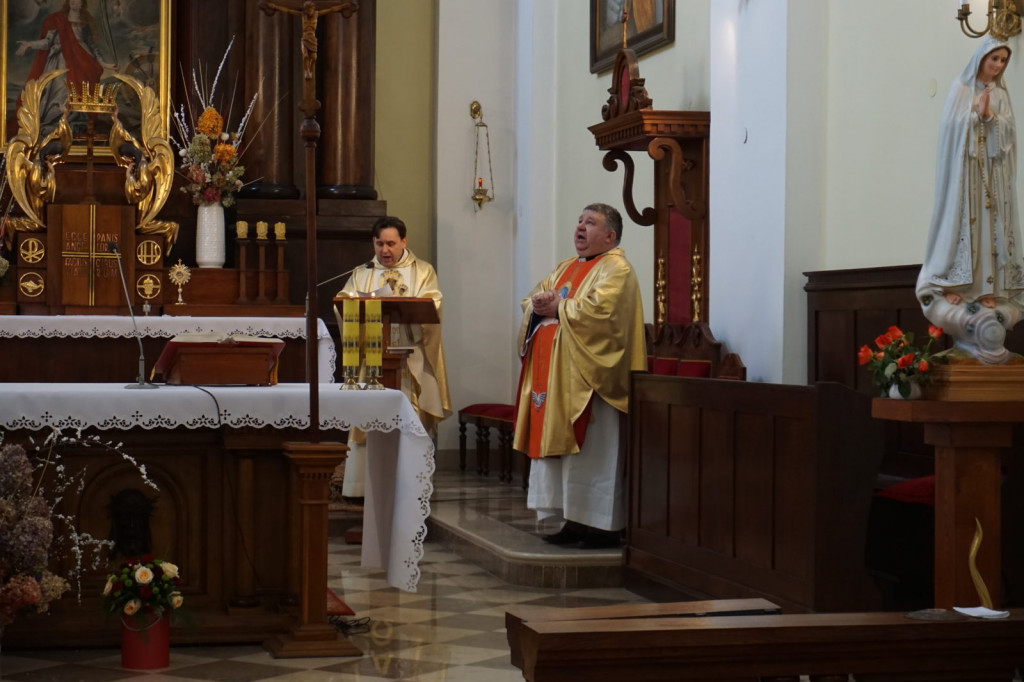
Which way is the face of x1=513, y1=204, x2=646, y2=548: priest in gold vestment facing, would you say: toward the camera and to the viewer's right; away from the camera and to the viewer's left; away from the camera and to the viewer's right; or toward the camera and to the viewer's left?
toward the camera and to the viewer's left

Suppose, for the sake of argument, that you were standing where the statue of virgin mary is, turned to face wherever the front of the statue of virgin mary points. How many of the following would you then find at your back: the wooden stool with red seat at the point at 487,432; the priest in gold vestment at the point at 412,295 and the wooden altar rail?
2

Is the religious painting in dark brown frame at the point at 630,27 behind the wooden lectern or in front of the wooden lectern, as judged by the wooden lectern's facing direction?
behind

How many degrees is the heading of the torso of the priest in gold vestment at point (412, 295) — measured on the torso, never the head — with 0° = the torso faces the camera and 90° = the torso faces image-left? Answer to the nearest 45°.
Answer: approximately 0°

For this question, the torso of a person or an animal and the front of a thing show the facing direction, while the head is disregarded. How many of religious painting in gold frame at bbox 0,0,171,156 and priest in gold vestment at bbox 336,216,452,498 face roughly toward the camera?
2

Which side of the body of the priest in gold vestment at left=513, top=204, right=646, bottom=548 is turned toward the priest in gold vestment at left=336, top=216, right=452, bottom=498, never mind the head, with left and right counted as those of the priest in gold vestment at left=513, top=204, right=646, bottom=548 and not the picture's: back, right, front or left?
right

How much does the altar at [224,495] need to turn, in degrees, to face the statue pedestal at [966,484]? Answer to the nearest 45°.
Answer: approximately 45° to its left

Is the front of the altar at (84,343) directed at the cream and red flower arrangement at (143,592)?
yes

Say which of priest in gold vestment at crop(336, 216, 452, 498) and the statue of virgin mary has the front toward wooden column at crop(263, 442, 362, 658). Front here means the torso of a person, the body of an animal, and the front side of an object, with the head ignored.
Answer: the priest in gold vestment

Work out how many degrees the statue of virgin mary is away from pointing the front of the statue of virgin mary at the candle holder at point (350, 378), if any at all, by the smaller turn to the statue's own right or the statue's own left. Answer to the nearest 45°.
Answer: approximately 135° to the statue's own right
